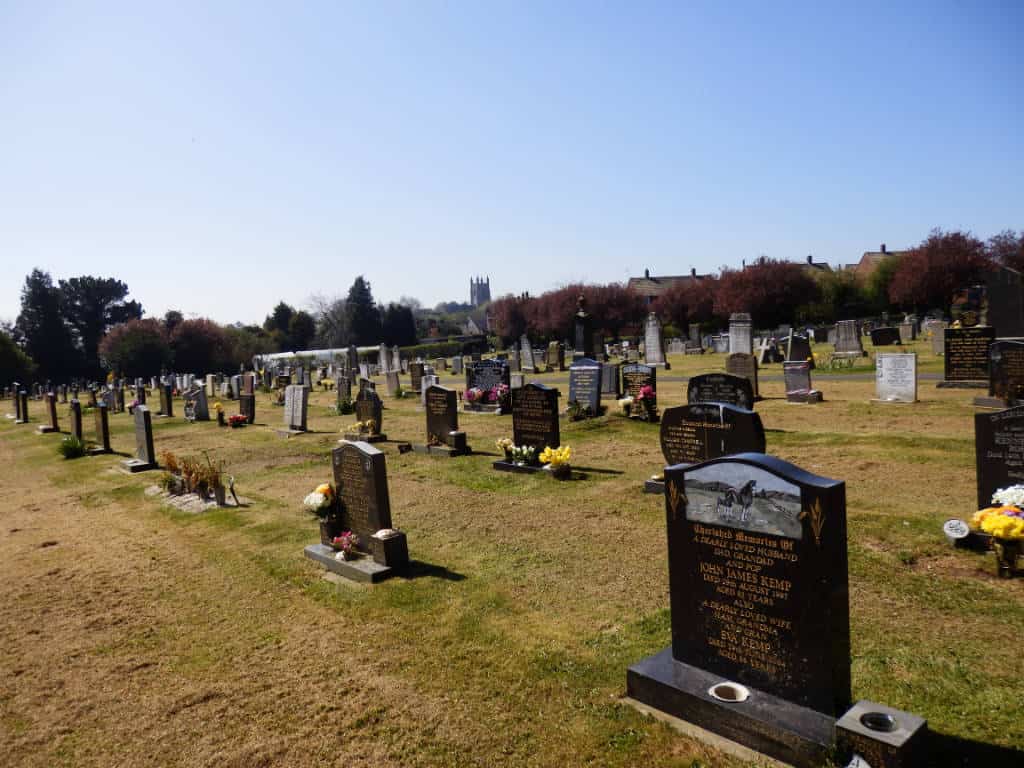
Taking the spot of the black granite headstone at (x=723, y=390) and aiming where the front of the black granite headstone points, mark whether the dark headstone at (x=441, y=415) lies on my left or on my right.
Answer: on my right

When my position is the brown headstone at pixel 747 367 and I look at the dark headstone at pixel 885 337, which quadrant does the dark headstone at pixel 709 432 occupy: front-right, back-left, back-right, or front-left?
back-right

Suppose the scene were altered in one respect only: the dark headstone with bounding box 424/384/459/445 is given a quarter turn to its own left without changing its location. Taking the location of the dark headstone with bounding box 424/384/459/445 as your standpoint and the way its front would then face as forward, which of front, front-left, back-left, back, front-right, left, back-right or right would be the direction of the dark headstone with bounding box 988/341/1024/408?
front-left

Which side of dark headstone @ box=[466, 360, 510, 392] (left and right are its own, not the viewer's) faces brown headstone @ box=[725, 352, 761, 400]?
left

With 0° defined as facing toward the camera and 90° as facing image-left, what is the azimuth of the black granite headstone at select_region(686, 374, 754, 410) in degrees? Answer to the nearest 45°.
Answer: approximately 0°

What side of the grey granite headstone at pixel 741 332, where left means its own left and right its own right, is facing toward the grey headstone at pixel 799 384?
front

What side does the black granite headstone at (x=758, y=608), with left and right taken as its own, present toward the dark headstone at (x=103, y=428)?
right

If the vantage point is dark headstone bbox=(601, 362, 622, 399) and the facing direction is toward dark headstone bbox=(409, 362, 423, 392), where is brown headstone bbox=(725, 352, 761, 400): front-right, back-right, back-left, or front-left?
back-right

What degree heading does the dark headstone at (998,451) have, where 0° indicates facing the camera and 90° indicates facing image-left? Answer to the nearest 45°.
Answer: approximately 0°

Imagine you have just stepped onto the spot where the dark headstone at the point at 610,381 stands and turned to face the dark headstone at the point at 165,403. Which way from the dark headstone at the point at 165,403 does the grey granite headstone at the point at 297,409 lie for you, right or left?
left

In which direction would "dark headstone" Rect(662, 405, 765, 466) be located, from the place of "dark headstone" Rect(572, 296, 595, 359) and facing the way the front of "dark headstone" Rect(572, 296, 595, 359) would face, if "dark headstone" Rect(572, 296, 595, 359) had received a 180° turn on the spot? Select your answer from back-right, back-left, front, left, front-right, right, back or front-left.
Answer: back-right

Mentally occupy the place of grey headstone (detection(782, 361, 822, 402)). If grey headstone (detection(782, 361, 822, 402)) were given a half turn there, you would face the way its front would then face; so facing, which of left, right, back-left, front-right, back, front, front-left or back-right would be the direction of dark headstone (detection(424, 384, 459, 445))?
back-left

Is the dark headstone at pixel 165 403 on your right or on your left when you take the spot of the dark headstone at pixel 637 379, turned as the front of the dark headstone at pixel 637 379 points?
on your right
